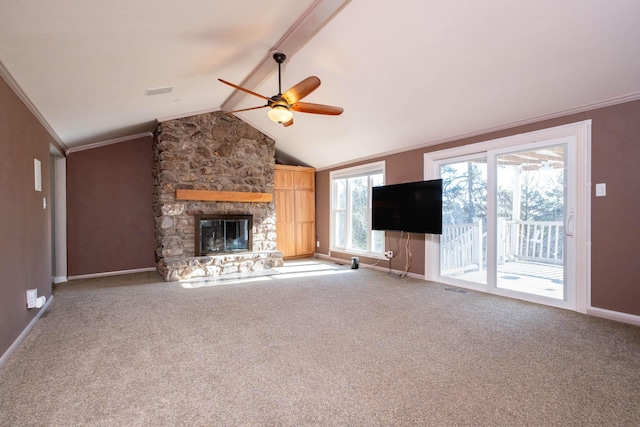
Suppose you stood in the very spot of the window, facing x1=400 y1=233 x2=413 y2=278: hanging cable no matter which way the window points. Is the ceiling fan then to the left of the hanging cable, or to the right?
right

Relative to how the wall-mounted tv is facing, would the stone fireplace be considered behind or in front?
in front

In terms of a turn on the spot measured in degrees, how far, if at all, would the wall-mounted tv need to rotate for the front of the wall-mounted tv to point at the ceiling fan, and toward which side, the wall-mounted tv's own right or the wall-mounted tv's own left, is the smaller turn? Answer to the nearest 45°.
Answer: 0° — it already faces it

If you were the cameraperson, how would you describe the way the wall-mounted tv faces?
facing the viewer and to the left of the viewer

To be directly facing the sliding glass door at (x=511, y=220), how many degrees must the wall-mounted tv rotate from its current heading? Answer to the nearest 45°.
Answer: approximately 135° to its left

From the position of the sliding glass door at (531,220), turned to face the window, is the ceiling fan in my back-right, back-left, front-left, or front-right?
front-left

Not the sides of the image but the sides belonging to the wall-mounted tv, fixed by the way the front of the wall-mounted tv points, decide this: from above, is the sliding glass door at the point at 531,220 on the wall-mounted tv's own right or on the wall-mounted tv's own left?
on the wall-mounted tv's own left

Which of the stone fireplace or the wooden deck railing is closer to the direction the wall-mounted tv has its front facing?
the stone fireplace

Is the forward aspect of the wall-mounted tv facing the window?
no

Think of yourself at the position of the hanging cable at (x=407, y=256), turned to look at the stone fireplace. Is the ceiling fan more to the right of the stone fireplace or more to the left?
left

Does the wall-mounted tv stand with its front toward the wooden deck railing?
no

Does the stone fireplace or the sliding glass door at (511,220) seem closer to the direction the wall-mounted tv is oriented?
the stone fireplace

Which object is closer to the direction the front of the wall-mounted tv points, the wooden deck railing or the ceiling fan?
the ceiling fan
